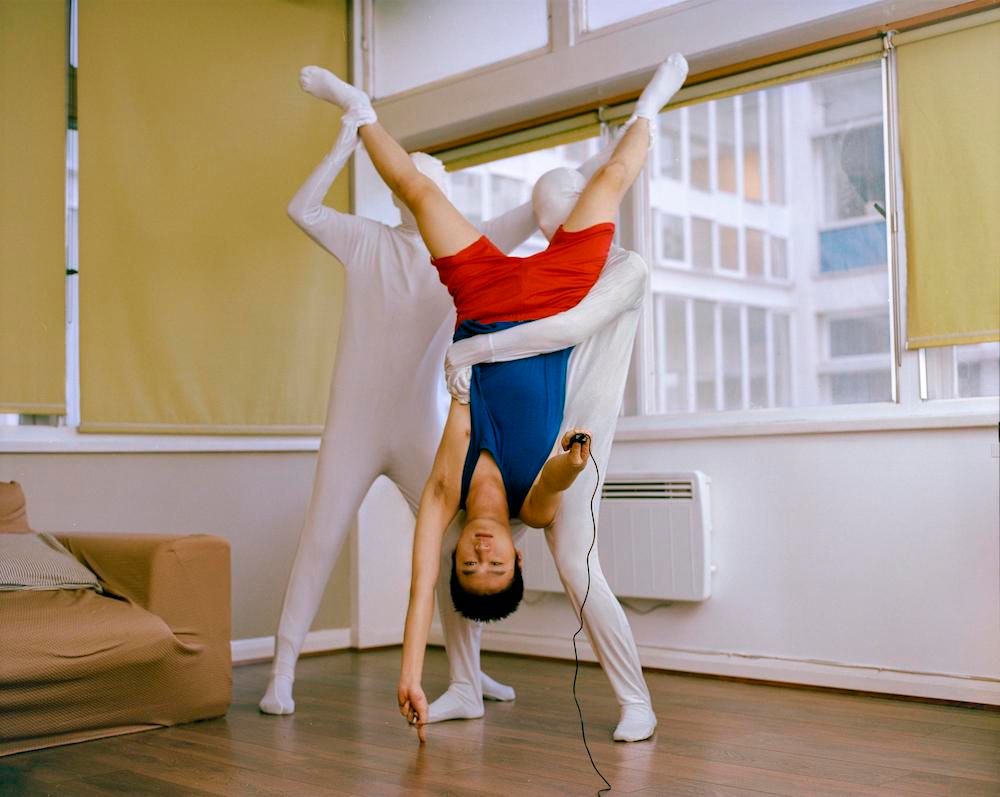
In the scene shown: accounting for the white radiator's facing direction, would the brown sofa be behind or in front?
in front

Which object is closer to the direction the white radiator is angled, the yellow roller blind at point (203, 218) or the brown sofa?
the brown sofa

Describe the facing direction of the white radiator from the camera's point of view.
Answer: facing the viewer and to the left of the viewer

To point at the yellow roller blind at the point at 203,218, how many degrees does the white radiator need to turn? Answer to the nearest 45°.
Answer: approximately 45° to its right

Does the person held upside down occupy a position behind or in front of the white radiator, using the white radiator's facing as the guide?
in front

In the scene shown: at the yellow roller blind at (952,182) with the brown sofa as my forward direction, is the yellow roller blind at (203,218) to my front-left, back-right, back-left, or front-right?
front-right
